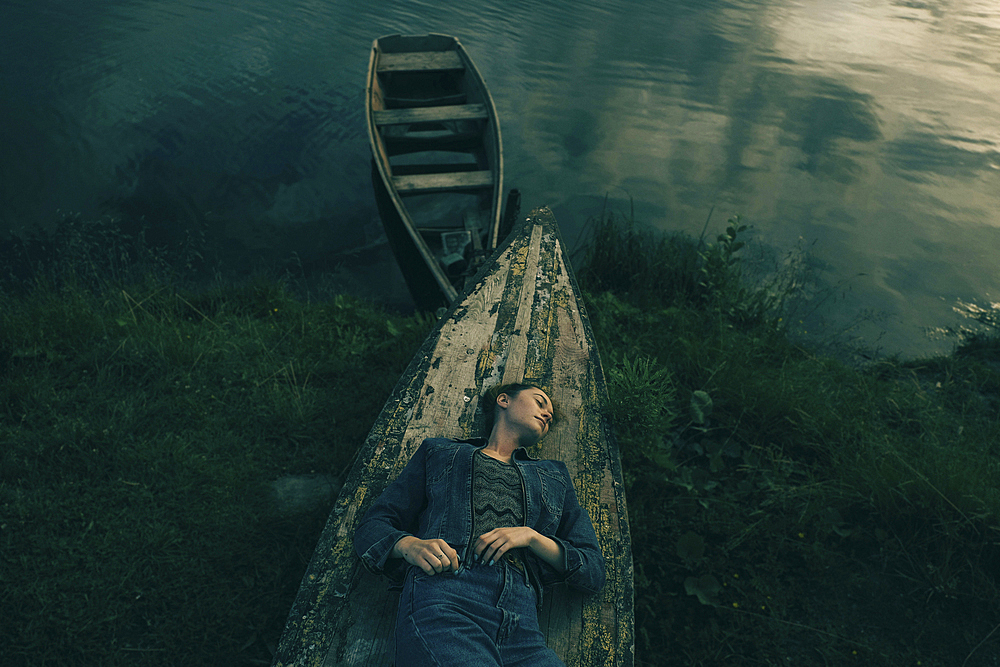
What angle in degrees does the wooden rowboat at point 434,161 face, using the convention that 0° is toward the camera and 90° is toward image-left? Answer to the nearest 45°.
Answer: approximately 0°

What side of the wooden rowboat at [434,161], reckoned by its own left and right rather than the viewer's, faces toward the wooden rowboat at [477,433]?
front
